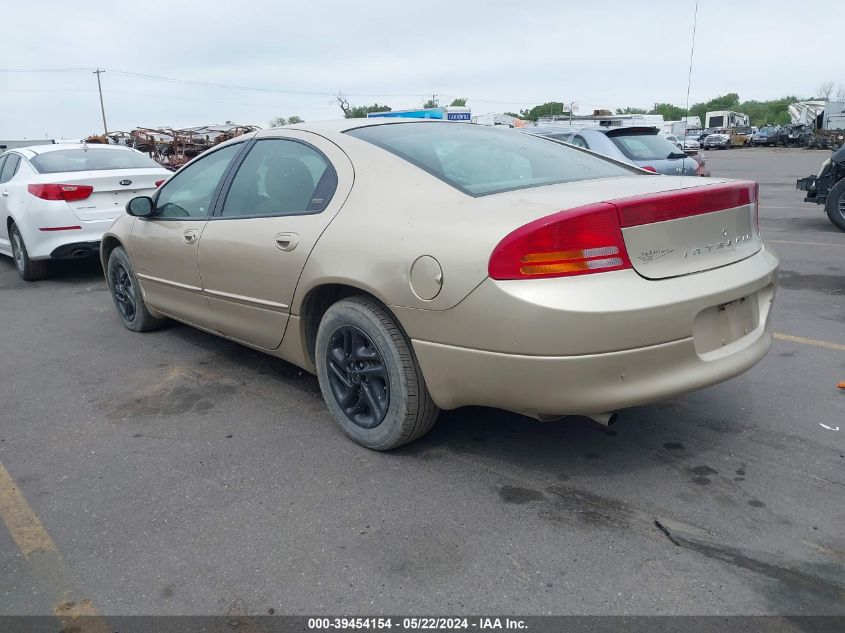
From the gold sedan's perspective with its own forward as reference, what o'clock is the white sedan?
The white sedan is roughly at 12 o'clock from the gold sedan.

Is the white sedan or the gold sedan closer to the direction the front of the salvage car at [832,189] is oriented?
the white sedan

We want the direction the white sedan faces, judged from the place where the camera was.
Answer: facing away from the viewer and to the left of the viewer

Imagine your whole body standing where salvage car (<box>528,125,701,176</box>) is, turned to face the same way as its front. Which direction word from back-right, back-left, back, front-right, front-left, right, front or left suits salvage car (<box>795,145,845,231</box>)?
back-right

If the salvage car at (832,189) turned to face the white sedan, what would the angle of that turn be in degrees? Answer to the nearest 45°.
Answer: approximately 45° to its left

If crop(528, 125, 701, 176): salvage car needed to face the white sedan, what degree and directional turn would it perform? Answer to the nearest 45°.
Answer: approximately 90° to its left

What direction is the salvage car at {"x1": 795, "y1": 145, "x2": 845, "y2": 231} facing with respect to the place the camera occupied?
facing to the left of the viewer
